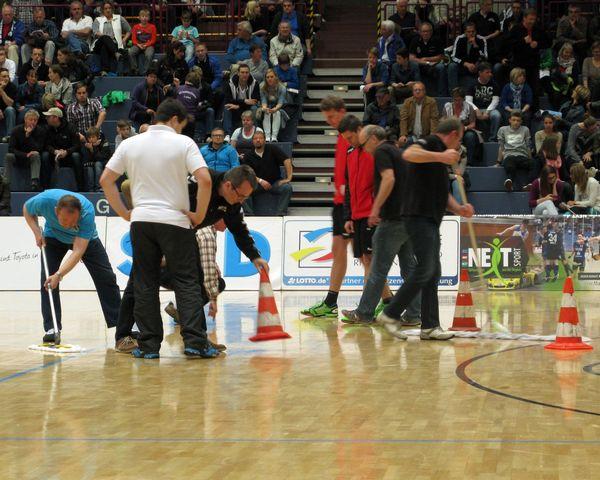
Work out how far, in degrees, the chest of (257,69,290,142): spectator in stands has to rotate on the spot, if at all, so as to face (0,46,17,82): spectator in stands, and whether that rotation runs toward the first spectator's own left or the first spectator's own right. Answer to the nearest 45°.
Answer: approximately 90° to the first spectator's own right

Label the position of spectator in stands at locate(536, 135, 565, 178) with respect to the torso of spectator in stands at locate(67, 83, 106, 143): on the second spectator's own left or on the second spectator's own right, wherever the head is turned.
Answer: on the second spectator's own left

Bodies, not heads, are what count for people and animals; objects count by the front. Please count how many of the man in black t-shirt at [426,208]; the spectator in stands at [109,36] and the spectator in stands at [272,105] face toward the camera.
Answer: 2

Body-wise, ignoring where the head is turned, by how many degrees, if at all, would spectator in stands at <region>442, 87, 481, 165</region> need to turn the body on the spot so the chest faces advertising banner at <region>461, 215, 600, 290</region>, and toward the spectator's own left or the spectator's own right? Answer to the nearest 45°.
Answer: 0° — they already face it

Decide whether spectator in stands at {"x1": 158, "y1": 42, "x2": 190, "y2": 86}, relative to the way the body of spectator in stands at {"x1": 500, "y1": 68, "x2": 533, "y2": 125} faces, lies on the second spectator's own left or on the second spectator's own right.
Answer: on the second spectator's own right

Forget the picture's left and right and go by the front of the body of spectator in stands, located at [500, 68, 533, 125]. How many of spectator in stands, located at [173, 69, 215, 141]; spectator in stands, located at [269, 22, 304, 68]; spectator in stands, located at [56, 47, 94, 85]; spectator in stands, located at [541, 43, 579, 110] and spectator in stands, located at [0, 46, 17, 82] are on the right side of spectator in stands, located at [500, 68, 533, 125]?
4

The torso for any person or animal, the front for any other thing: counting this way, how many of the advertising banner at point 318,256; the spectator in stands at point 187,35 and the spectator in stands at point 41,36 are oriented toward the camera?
3

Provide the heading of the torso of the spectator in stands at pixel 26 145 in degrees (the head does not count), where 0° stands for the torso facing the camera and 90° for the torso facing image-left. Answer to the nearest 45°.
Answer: approximately 0°

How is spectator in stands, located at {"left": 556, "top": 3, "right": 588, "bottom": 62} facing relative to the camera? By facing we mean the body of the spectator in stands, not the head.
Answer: toward the camera

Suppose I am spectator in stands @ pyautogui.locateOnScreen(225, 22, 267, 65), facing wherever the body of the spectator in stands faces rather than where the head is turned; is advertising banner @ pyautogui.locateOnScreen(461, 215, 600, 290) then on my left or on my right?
on my left

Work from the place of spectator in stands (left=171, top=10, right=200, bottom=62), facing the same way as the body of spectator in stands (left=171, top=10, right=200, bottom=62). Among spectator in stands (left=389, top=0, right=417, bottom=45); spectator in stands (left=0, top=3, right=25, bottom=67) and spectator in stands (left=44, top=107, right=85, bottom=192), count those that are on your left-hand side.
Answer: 1

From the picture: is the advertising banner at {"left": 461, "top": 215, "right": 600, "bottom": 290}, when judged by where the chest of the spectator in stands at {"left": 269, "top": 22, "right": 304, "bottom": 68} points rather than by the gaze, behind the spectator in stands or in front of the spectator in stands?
in front

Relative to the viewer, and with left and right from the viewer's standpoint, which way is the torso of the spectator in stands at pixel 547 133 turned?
facing the viewer

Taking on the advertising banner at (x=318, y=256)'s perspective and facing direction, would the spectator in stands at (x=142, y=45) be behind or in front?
behind

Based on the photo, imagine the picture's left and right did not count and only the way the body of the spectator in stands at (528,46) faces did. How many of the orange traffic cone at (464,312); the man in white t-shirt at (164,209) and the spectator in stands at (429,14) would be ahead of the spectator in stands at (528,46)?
2
